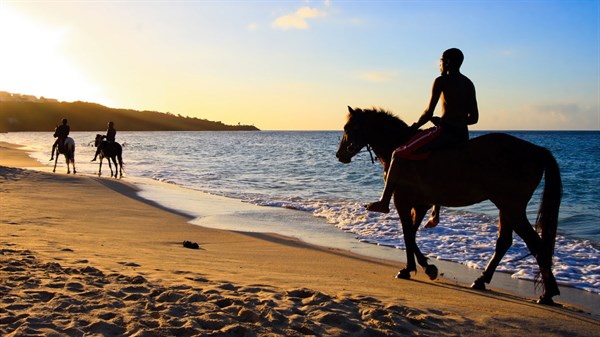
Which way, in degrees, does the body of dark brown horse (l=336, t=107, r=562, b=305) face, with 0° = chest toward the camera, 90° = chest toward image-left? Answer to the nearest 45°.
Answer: approximately 135°
